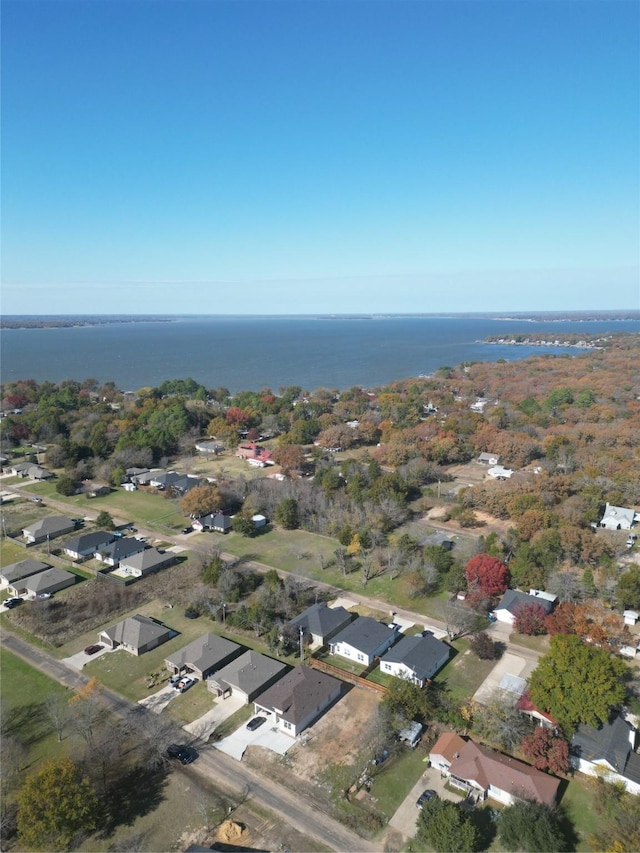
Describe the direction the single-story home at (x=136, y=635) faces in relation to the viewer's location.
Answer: facing the viewer and to the left of the viewer

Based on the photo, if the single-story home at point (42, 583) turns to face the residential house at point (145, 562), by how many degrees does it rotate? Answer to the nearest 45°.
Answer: approximately 135° to its left

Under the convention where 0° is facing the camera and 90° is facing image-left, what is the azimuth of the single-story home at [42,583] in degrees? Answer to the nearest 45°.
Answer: approximately 45°

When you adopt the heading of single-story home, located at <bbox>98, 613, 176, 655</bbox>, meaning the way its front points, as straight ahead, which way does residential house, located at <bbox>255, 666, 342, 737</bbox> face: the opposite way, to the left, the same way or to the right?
the same way

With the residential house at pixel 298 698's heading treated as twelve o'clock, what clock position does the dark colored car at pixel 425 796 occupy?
The dark colored car is roughly at 9 o'clock from the residential house.

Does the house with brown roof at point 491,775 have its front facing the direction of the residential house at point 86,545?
no

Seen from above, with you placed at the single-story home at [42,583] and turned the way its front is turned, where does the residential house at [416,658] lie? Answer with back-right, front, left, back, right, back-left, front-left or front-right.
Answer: left

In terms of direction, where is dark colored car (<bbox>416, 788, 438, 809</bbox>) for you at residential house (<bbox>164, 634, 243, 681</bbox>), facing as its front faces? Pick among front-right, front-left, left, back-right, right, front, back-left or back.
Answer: left

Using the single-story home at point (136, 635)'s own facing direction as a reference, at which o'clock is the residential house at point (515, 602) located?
The residential house is roughly at 8 o'clock from the single-story home.

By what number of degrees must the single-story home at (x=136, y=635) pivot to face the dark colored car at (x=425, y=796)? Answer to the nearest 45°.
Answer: approximately 90° to its left

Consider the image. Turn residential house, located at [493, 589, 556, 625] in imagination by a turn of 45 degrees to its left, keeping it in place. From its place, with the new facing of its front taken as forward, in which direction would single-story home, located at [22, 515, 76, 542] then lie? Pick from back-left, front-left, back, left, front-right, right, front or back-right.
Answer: right

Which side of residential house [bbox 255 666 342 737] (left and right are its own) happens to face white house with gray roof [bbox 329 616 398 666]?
back

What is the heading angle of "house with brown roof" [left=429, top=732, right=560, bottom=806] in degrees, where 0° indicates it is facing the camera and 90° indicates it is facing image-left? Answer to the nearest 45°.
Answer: approximately 45°

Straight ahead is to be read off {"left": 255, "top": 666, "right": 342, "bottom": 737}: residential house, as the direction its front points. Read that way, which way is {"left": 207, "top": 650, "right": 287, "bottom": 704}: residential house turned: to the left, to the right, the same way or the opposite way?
the same way

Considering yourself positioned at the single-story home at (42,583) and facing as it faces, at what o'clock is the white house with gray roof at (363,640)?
The white house with gray roof is roughly at 9 o'clock from the single-story home.

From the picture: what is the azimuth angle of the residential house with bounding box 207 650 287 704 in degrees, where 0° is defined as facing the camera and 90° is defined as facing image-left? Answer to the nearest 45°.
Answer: approximately 45°

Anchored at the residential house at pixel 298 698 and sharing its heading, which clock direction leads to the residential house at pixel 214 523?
the residential house at pixel 214 523 is roughly at 4 o'clock from the residential house at pixel 298 698.

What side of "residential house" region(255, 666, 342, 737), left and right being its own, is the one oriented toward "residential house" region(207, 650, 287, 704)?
right

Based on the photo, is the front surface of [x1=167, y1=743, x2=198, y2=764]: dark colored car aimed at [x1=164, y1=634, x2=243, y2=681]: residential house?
no

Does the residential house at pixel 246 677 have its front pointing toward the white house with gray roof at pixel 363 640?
no
